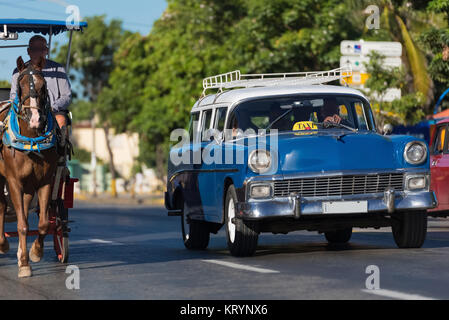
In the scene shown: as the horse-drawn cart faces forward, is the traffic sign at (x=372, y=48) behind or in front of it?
behind

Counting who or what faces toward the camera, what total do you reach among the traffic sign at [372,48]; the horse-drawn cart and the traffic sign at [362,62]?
3
